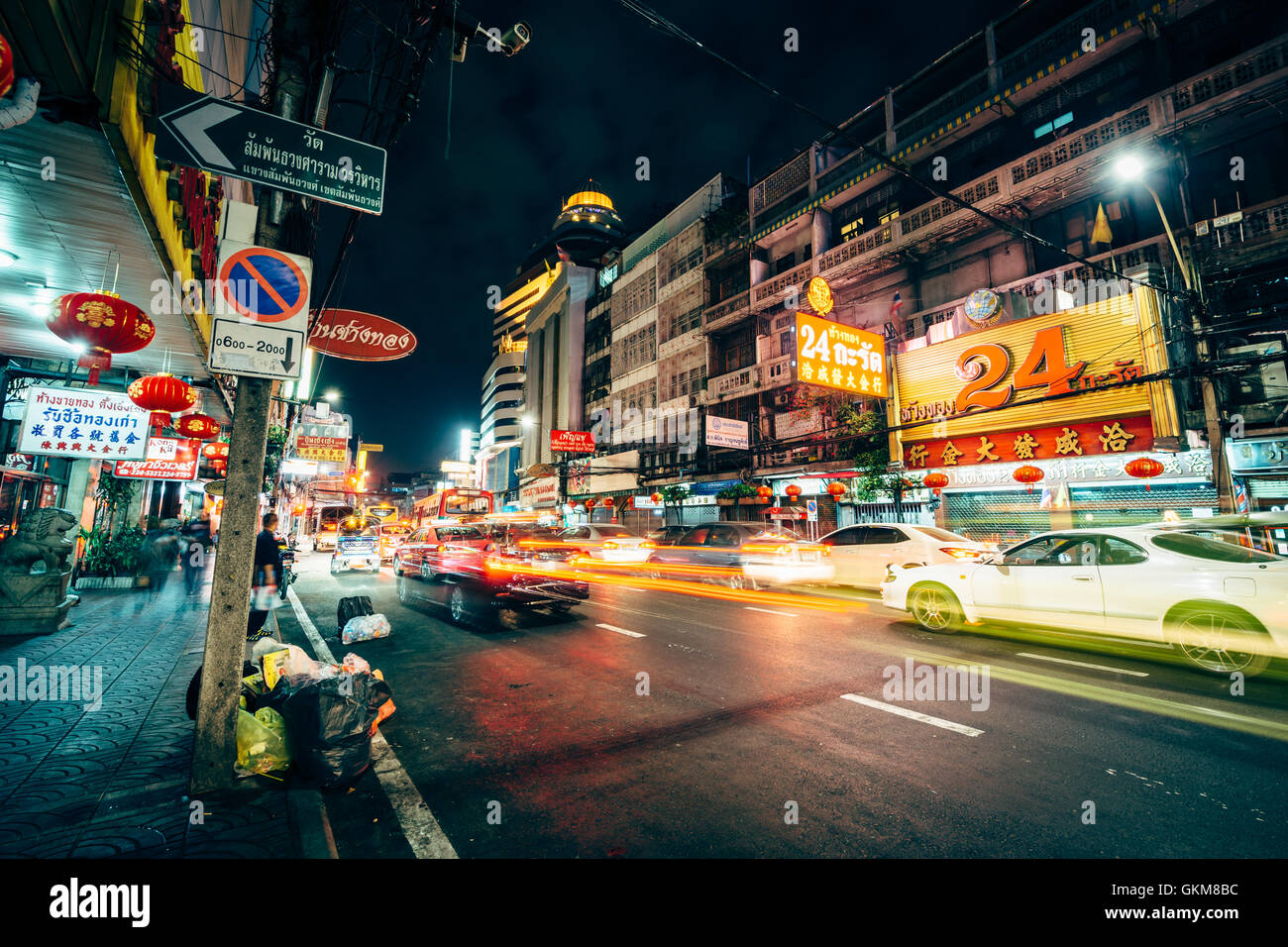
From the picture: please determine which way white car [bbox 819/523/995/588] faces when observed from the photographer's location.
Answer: facing away from the viewer and to the left of the viewer

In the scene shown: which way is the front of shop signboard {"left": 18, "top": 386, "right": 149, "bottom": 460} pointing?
toward the camera

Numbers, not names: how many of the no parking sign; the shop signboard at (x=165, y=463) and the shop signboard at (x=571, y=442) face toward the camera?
3

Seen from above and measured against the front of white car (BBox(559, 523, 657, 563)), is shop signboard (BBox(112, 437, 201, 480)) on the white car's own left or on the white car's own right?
on the white car's own left

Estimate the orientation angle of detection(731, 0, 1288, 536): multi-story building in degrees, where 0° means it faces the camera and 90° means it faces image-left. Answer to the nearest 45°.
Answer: approximately 45°

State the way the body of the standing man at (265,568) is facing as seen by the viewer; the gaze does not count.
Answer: to the viewer's right

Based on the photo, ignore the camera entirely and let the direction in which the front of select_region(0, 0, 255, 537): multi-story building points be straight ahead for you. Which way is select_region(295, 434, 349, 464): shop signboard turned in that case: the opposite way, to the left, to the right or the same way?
to the right

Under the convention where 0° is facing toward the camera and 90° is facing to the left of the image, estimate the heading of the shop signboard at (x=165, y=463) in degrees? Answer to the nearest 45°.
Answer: approximately 0°

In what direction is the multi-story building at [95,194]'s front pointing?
to the viewer's right

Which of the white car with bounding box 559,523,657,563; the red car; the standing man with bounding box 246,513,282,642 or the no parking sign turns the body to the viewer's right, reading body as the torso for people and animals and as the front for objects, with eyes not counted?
the standing man

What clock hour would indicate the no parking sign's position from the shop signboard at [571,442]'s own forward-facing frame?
The no parking sign is roughly at 12 o'clock from the shop signboard.

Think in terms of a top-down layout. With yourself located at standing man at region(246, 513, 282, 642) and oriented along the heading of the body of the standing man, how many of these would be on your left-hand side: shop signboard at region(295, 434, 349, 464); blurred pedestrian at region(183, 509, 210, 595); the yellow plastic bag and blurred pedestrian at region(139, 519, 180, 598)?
3

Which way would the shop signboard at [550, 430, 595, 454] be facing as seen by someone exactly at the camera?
facing the viewer

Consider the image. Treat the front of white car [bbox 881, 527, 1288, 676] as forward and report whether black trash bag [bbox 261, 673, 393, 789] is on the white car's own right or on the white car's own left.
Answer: on the white car's own left

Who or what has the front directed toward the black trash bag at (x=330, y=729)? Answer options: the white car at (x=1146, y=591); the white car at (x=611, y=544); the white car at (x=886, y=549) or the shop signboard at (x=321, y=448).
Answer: the shop signboard

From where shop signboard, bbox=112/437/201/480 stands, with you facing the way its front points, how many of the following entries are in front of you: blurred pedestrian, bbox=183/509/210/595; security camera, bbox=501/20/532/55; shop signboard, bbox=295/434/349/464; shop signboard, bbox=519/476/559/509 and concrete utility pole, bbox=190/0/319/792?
2

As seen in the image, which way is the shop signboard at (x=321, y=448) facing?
toward the camera

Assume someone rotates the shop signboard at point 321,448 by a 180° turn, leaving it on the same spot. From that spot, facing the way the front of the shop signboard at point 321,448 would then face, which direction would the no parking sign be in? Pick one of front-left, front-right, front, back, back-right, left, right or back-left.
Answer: back

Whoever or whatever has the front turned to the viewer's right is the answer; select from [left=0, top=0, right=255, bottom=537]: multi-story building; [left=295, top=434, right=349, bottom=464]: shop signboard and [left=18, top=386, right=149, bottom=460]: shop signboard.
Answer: the multi-story building

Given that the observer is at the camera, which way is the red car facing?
facing away from the viewer and to the left of the viewer
